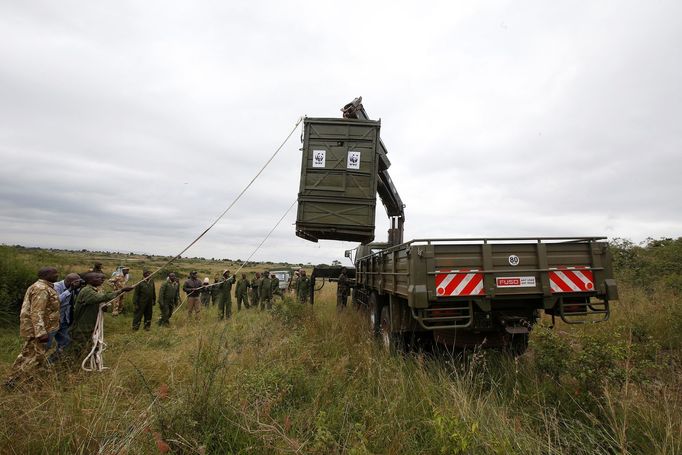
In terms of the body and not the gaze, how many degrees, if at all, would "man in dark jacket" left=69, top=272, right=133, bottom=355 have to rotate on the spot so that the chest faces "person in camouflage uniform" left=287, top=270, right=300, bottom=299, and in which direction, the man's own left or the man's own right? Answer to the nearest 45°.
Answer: approximately 45° to the man's own left

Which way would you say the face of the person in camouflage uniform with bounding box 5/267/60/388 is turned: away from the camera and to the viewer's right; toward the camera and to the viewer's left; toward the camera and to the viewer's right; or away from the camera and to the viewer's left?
away from the camera and to the viewer's right

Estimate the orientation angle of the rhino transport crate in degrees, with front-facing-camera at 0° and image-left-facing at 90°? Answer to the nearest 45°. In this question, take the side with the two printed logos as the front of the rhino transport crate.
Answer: approximately 0°

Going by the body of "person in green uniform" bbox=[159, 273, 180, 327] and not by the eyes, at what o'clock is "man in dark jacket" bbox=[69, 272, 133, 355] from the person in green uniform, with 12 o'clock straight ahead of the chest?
The man in dark jacket is roughly at 2 o'clock from the person in green uniform.

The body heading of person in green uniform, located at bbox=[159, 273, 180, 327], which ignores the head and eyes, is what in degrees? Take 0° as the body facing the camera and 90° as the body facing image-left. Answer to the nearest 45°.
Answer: approximately 315°

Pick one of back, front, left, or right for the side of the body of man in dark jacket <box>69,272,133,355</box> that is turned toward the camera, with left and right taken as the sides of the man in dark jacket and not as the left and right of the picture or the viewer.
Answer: right
